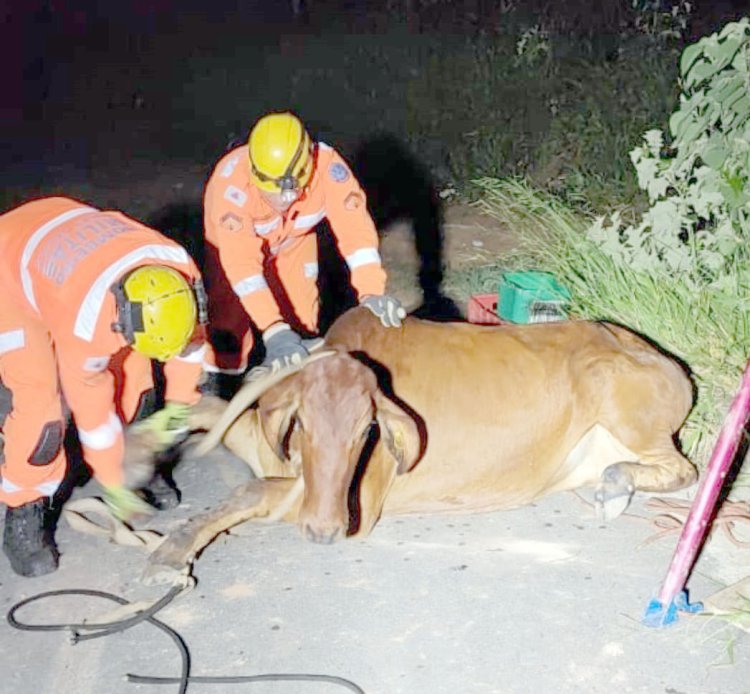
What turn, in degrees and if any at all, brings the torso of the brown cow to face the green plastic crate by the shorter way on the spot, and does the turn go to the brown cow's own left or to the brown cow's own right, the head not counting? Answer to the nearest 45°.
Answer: approximately 135° to the brown cow's own right

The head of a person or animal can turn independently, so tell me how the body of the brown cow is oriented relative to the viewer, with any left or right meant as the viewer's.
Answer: facing the viewer and to the left of the viewer

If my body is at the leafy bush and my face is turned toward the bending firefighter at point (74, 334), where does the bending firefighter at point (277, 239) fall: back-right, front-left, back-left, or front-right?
front-right

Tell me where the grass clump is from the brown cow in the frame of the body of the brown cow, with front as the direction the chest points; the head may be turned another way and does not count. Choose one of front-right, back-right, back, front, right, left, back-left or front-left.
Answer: back

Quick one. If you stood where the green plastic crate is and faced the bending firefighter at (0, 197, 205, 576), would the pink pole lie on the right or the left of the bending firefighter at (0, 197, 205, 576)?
left

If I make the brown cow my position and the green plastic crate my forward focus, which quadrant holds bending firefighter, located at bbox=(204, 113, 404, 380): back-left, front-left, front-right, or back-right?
front-left

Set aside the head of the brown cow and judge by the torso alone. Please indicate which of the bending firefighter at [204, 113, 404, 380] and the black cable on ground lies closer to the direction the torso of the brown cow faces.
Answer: the black cable on ground

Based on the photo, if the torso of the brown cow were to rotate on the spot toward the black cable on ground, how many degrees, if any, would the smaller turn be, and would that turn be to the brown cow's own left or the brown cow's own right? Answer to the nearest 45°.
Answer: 0° — it already faces it

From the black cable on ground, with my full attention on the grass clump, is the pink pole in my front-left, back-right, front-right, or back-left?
front-right

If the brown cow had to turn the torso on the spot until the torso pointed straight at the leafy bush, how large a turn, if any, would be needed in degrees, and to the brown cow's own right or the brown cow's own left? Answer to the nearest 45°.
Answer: approximately 180°

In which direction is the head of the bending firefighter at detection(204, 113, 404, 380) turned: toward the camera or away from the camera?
toward the camera

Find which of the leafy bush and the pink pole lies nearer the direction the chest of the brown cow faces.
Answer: the pink pole

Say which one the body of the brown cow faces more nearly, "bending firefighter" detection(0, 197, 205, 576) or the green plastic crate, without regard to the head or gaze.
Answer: the bending firefighter
